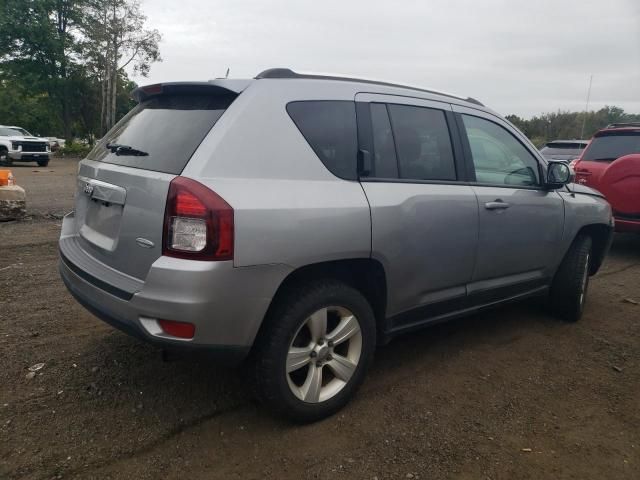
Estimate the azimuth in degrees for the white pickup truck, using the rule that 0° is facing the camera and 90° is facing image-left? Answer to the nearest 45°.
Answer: approximately 315°

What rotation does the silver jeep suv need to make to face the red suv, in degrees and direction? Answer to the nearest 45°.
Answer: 0° — it already faces it

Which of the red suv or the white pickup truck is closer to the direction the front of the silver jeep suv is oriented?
the red suv

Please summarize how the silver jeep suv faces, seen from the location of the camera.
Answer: facing away from the viewer and to the right of the viewer

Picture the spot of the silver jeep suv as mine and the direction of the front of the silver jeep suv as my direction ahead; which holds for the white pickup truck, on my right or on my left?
on my left
